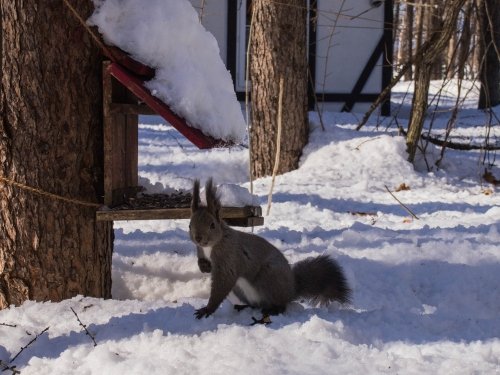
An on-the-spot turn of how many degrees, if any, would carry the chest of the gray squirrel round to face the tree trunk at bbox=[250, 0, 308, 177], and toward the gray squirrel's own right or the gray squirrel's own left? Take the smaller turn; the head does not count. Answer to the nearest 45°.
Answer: approximately 135° to the gray squirrel's own right

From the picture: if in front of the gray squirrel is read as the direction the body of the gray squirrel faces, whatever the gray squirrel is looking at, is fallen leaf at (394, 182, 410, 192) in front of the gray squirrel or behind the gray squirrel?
behind

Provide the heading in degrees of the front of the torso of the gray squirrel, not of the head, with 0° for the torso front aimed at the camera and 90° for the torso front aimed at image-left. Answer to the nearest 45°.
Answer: approximately 45°

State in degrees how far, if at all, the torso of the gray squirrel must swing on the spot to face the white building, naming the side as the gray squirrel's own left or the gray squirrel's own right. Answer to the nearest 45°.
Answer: approximately 135° to the gray squirrel's own right

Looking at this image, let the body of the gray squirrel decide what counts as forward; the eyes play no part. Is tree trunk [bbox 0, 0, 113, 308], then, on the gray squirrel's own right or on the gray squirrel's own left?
on the gray squirrel's own right

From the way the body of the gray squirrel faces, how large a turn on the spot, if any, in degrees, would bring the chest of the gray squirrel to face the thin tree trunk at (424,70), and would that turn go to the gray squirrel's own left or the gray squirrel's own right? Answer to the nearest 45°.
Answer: approximately 135° to the gray squirrel's own right
